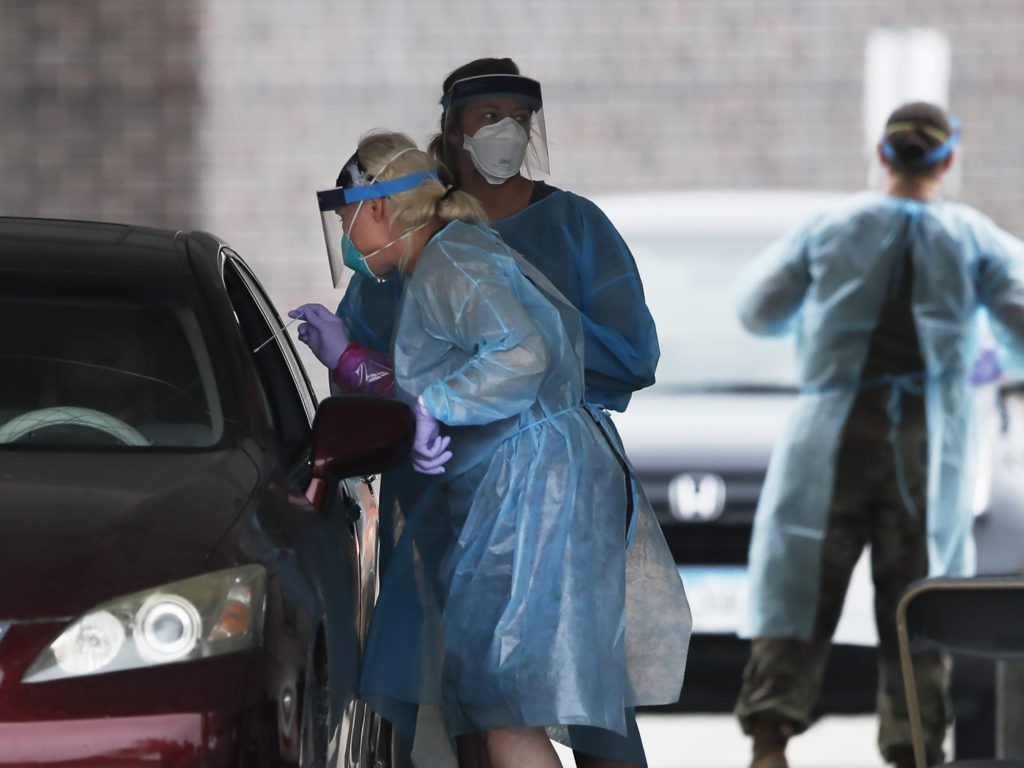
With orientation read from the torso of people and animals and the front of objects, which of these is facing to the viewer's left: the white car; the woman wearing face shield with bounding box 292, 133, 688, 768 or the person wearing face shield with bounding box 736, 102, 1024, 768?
the woman wearing face shield with bounding box 292, 133, 688, 768

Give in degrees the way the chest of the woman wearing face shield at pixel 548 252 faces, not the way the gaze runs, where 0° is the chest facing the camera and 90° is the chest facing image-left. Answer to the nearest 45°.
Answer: approximately 0°

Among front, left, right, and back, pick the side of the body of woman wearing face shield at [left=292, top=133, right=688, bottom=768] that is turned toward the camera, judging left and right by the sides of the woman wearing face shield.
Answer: left

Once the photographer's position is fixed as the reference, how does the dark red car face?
facing the viewer

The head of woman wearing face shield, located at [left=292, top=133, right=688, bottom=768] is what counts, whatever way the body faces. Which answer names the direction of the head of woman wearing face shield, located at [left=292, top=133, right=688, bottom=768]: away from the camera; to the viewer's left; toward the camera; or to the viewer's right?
to the viewer's left

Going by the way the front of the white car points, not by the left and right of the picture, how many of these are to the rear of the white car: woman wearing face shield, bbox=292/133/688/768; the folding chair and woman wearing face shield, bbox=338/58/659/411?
0

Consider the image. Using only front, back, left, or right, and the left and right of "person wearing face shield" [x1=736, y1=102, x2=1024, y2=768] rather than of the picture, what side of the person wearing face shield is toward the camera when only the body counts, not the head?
back

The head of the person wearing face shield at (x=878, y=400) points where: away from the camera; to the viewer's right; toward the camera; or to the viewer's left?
away from the camera

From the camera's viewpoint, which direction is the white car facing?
toward the camera

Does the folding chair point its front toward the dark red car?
no
